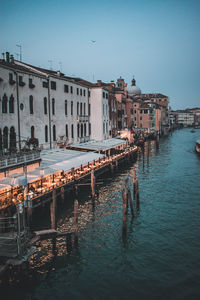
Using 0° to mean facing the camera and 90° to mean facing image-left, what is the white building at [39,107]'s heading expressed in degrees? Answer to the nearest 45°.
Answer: approximately 315°

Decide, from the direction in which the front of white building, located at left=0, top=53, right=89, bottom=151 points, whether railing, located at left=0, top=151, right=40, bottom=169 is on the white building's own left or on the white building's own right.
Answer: on the white building's own right

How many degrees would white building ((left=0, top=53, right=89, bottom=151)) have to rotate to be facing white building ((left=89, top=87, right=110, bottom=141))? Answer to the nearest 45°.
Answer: approximately 90° to its left
